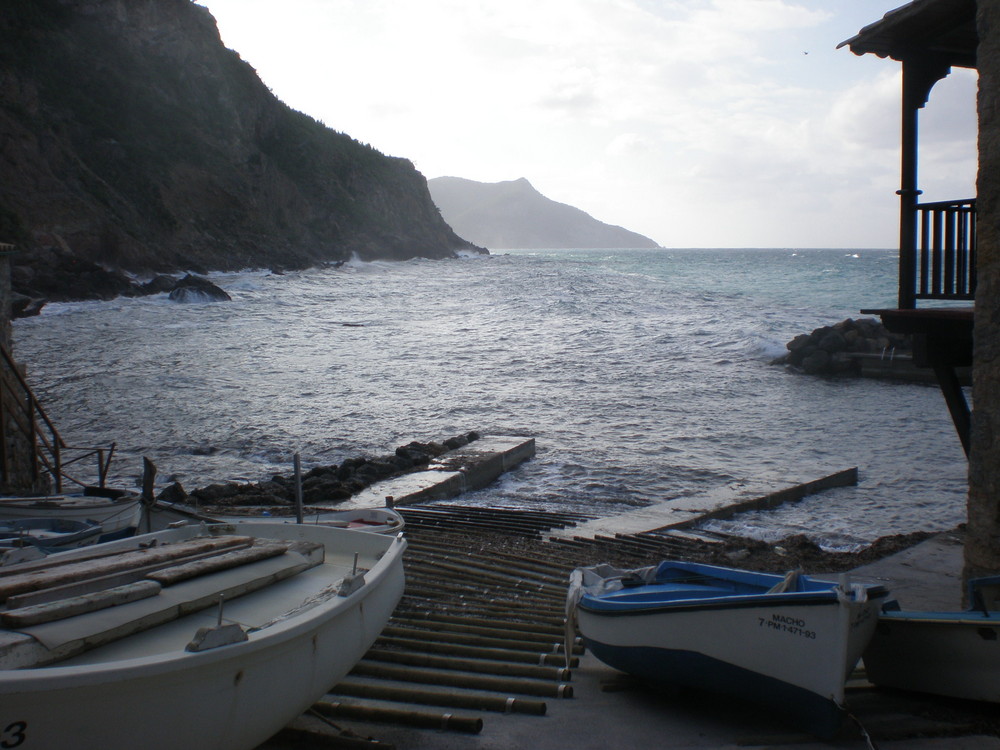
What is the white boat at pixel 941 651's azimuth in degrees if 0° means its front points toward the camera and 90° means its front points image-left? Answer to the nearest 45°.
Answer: approximately 270°

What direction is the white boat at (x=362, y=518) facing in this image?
to the viewer's right

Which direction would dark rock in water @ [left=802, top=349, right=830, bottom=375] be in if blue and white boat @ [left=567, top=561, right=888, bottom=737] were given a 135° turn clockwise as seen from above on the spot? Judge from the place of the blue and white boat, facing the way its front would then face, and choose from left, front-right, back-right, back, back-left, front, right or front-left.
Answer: right

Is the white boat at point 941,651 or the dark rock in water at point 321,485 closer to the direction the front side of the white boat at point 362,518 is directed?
the white boat

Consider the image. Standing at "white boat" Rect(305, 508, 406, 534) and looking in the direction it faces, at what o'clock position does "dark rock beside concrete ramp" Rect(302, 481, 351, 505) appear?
The dark rock beside concrete ramp is roughly at 9 o'clock from the white boat.

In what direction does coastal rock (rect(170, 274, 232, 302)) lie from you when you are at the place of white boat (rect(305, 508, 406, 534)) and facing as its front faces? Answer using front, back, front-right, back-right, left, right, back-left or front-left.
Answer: left

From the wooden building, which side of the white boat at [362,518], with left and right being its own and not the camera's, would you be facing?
front

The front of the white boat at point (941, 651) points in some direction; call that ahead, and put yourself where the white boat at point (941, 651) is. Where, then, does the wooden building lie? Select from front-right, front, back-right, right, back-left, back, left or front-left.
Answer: left

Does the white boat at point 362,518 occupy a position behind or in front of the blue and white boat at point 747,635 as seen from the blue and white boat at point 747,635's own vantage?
behind
